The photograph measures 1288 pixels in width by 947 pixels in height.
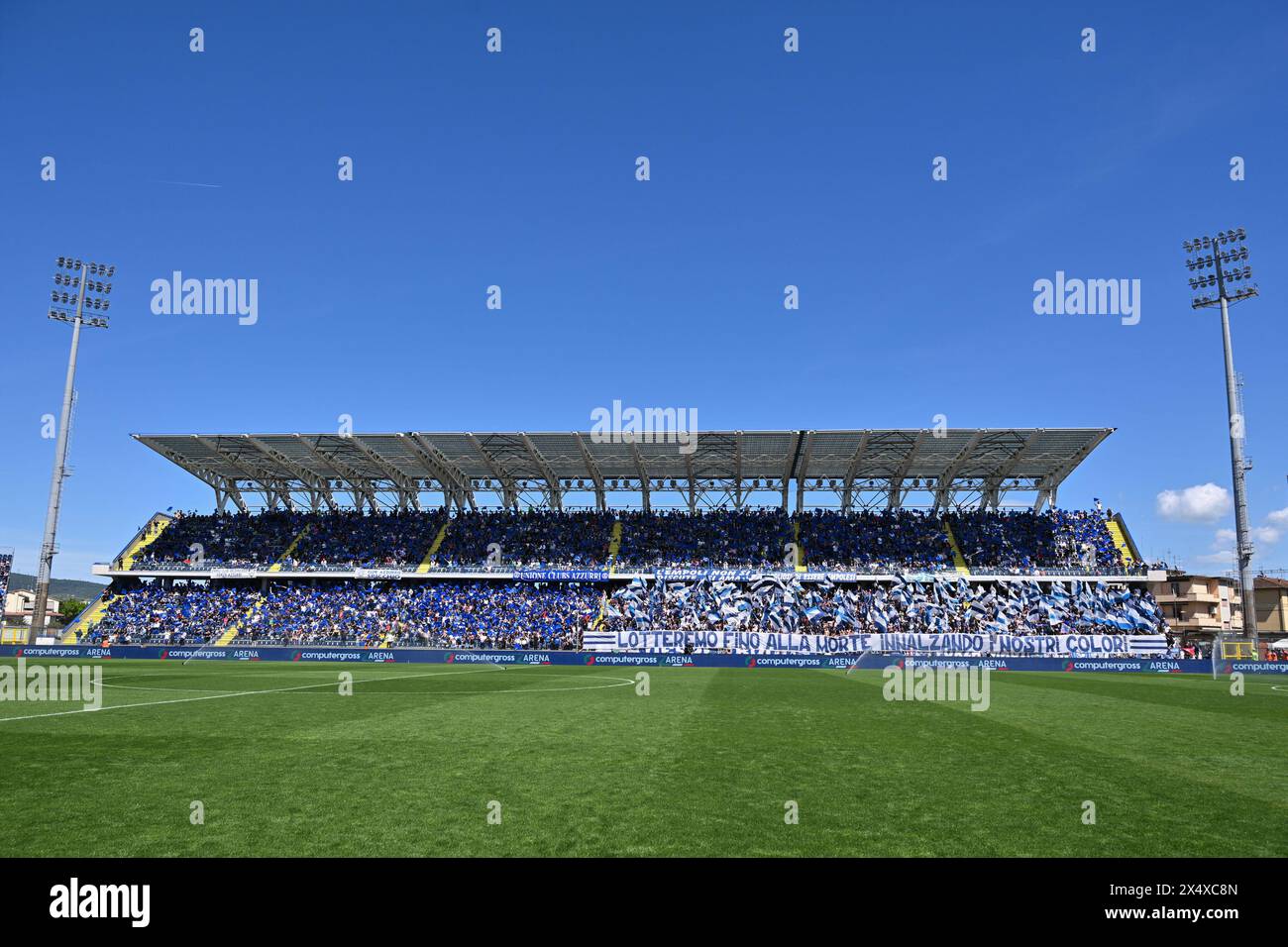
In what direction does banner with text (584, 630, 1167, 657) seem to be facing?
toward the camera

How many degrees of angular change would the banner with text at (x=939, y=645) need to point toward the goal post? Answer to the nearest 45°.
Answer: approximately 90° to its left
